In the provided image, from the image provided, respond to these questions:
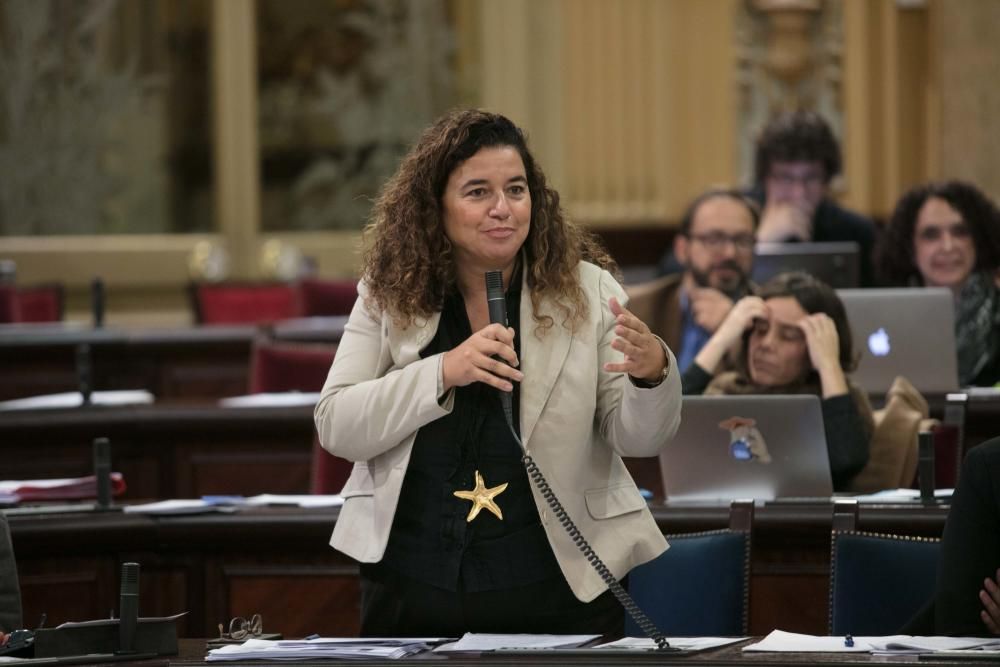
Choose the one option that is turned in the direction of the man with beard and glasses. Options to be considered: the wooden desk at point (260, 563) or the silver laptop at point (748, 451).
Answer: the silver laptop

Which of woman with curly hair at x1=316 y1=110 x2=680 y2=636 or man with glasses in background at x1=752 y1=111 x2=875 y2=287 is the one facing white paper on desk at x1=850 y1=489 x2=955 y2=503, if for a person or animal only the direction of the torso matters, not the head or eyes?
the man with glasses in background

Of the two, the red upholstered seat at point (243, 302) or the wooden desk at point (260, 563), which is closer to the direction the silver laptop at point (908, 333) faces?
the red upholstered seat

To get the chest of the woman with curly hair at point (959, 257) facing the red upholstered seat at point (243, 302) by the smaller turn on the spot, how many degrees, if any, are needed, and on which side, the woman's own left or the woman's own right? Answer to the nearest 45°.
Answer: approximately 135° to the woman's own right

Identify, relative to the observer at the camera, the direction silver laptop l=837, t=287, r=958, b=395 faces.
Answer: facing away from the viewer

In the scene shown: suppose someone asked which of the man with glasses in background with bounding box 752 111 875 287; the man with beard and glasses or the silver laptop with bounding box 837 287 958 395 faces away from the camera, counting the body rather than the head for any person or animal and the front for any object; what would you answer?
the silver laptop

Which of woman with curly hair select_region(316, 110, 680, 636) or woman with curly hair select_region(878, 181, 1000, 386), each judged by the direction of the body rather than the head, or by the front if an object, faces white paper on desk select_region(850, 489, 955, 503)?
woman with curly hair select_region(878, 181, 1000, 386)
